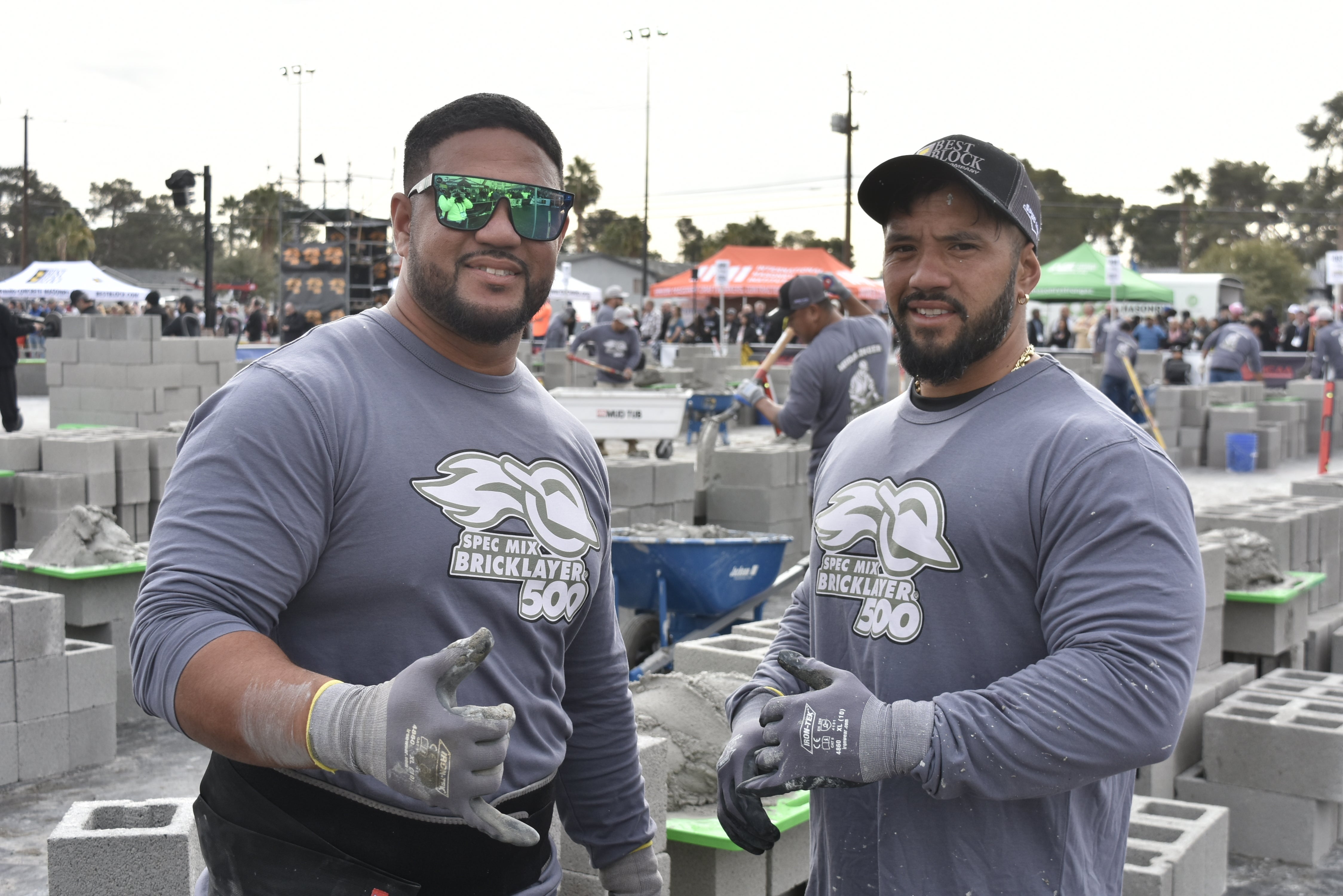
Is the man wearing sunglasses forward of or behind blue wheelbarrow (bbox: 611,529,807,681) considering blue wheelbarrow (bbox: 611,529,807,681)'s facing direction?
forward

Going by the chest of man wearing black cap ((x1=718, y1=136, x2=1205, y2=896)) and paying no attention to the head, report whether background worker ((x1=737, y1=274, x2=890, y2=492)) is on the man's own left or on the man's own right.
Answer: on the man's own right

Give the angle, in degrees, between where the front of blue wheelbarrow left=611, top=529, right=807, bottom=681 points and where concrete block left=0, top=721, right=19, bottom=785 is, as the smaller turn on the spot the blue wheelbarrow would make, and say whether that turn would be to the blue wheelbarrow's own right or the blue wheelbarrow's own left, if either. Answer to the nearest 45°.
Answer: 0° — it already faces it

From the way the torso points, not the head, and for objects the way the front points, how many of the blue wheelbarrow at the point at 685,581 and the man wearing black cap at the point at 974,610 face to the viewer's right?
0

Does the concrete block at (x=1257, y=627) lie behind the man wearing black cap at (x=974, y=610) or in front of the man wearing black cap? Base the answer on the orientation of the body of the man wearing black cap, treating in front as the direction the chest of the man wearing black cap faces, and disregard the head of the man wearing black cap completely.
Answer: behind

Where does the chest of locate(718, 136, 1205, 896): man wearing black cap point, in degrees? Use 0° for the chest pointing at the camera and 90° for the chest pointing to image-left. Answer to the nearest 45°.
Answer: approximately 45°

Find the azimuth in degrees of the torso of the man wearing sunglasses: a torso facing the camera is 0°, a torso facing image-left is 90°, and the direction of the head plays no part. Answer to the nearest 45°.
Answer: approximately 315°

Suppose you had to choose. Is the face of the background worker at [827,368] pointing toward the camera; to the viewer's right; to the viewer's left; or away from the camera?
to the viewer's left

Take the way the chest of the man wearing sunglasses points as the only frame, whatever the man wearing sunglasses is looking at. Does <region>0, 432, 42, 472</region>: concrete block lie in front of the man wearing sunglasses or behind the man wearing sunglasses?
behind

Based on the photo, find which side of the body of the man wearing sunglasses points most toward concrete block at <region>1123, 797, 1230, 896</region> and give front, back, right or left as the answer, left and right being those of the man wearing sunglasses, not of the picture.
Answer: left

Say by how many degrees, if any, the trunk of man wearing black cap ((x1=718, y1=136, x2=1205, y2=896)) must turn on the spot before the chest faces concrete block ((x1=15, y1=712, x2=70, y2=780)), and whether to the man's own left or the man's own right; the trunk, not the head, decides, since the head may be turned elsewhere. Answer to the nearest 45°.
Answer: approximately 90° to the man's own right

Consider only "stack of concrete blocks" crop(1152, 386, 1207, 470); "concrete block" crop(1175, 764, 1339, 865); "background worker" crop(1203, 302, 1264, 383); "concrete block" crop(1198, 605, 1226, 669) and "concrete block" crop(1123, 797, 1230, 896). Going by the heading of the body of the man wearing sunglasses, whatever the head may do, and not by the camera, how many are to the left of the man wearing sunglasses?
5

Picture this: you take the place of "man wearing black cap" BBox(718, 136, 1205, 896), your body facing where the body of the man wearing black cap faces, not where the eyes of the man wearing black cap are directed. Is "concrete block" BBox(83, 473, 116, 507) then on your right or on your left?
on your right
